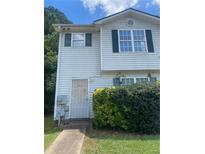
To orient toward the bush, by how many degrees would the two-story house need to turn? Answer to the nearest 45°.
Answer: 0° — it already faces it

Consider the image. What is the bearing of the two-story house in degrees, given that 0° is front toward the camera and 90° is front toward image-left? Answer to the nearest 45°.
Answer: approximately 0°
